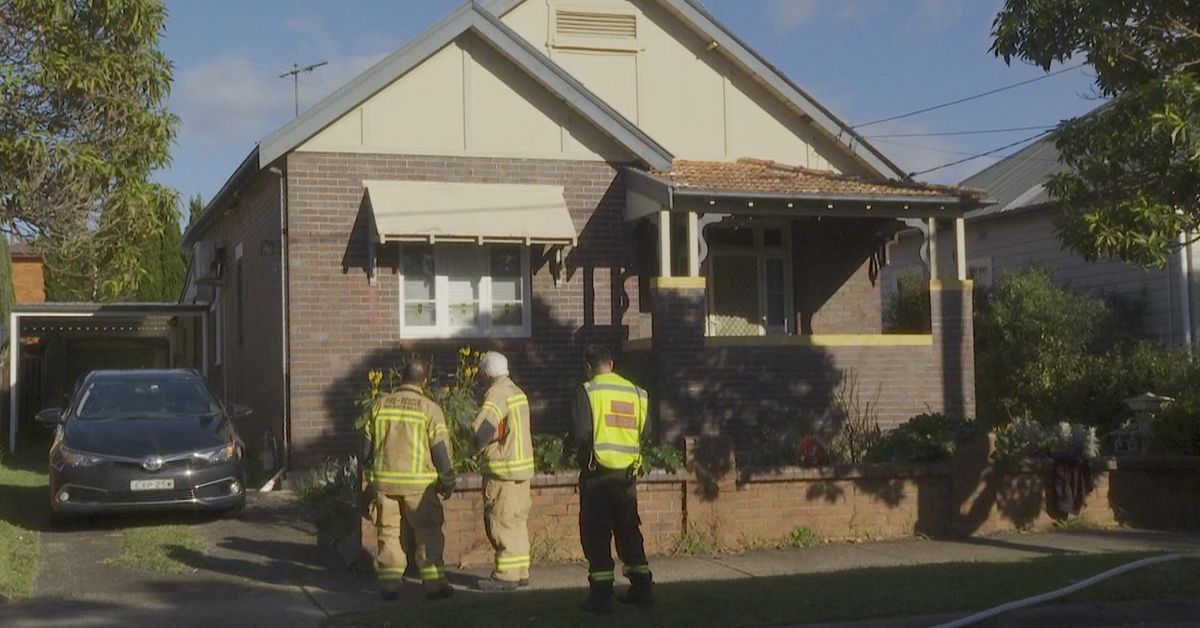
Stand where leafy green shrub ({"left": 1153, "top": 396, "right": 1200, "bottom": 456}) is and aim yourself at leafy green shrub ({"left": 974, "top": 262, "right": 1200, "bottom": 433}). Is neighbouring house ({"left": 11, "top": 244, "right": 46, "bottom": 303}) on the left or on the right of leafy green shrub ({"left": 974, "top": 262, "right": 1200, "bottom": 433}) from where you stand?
left

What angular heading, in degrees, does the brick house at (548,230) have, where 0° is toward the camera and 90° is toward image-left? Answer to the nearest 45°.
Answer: approximately 0°

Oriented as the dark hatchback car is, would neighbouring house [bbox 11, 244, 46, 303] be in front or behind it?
behind

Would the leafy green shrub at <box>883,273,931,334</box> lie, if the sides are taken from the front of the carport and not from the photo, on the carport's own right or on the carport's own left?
on the carport's own left

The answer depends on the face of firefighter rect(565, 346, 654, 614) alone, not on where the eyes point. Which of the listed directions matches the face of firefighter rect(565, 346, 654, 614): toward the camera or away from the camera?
away from the camera

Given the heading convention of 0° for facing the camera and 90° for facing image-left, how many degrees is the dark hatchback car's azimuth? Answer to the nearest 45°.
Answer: approximately 0°
